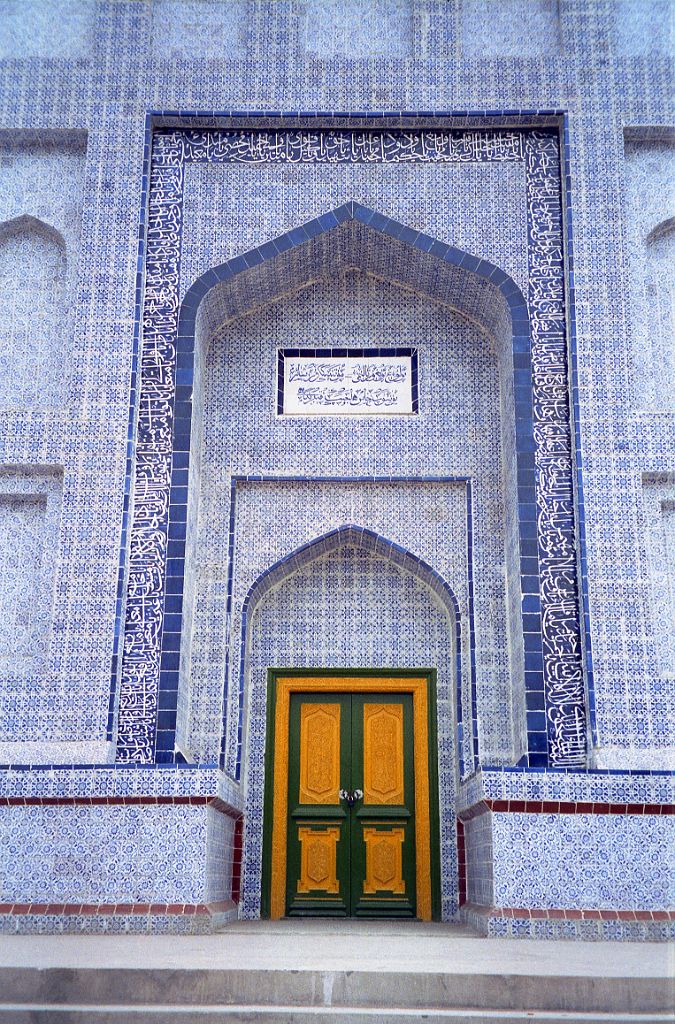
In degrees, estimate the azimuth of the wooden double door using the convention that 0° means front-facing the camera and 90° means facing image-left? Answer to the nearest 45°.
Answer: approximately 0°
